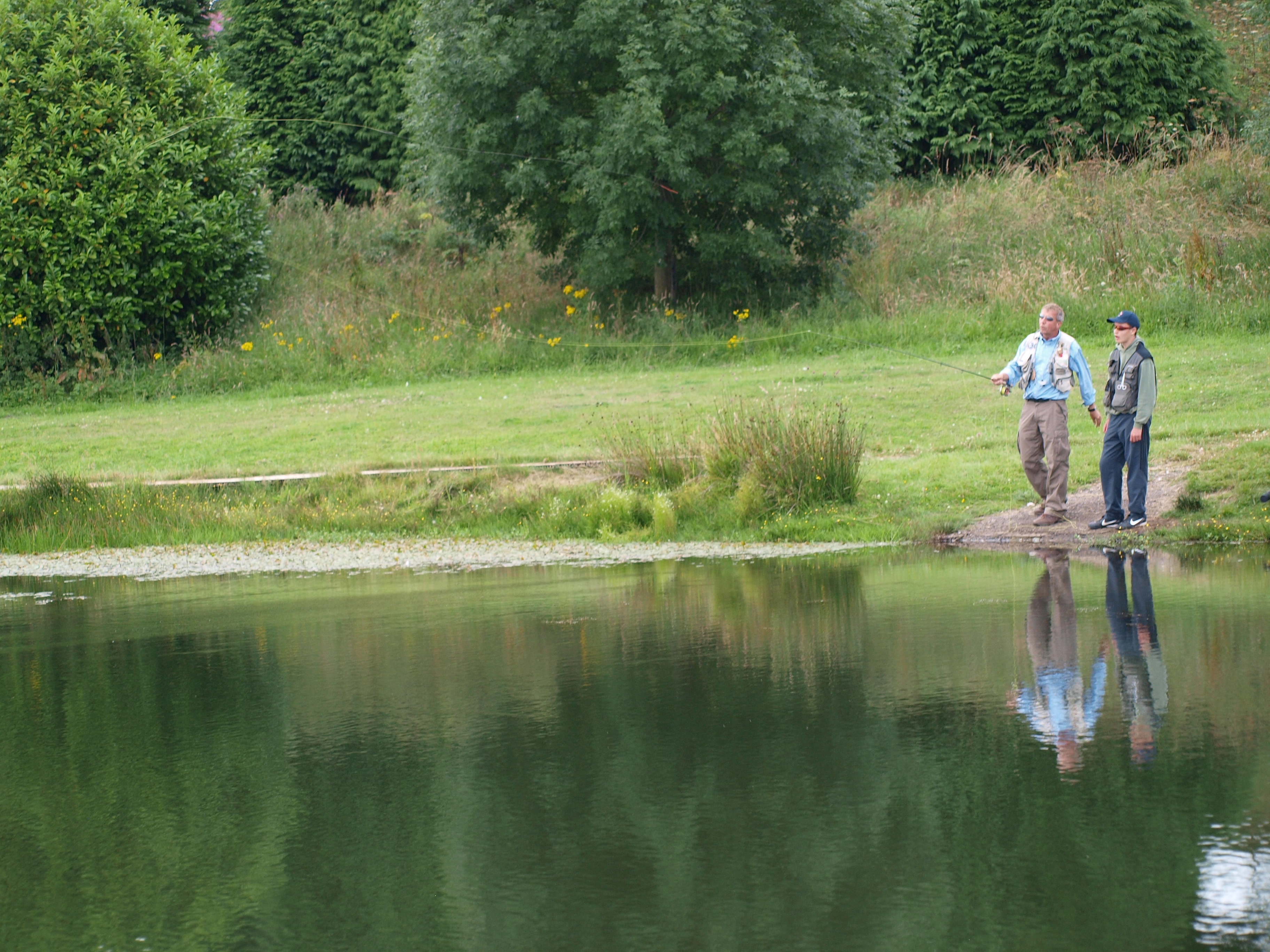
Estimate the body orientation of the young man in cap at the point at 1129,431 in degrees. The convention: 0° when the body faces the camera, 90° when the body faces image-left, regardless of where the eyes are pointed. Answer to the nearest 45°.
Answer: approximately 45°

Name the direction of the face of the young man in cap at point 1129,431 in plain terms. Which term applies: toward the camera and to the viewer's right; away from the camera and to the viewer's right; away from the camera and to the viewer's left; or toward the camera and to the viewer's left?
toward the camera and to the viewer's left

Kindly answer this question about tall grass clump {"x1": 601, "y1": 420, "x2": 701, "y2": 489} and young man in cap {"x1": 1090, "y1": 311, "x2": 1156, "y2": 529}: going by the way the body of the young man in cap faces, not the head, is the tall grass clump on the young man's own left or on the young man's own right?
on the young man's own right

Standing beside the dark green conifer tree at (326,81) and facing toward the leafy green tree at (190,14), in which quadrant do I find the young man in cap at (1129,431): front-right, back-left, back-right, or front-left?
back-left

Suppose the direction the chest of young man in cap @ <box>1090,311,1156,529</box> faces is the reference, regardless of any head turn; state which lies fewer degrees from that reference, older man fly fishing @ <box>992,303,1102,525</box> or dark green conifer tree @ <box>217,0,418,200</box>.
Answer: the older man fly fishing

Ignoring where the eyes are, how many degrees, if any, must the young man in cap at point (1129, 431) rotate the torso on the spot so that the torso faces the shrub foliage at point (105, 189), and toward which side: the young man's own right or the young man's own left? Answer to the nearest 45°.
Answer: approximately 90° to the young man's own right

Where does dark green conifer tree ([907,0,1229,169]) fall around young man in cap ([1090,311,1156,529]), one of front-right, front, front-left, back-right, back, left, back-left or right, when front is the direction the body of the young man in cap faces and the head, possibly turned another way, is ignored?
back-right

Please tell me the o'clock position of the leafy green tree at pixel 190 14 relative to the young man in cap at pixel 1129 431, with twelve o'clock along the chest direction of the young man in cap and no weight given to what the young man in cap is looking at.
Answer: The leafy green tree is roughly at 3 o'clock from the young man in cap.

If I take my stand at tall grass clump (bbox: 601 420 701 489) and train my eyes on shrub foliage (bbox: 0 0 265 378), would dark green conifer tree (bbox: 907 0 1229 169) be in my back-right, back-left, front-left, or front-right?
front-right
